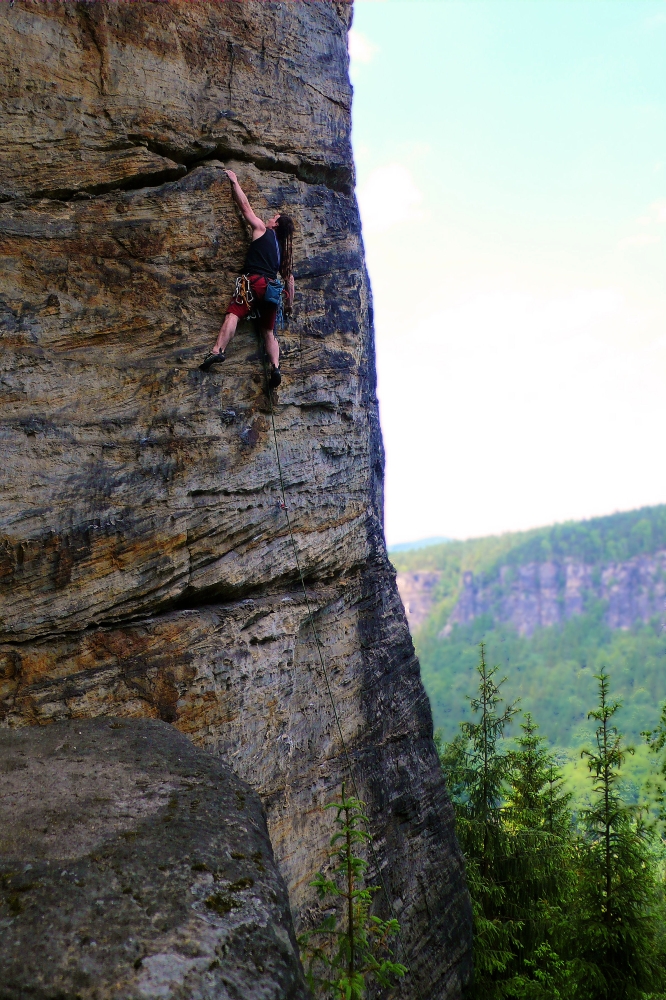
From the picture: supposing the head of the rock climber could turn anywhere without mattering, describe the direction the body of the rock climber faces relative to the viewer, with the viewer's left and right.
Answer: facing away from the viewer and to the left of the viewer
